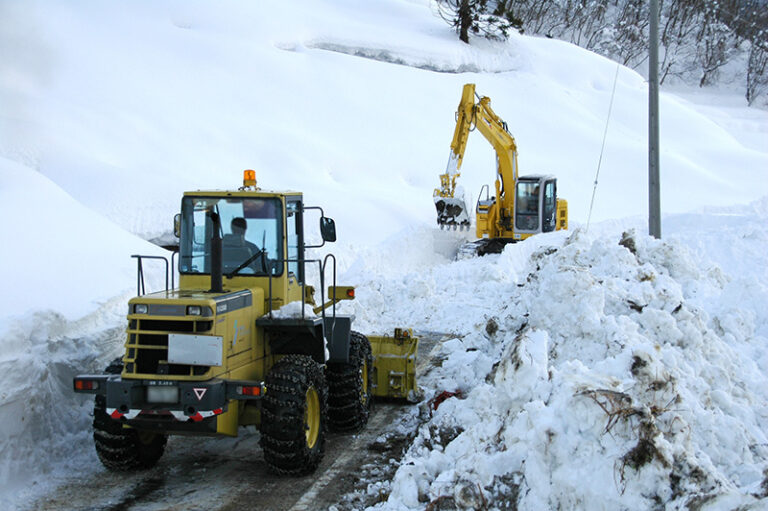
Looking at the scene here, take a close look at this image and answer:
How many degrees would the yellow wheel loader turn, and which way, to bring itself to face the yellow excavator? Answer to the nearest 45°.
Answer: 0° — it already faces it

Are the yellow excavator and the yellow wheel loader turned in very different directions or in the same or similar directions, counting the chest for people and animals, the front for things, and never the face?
very different directions

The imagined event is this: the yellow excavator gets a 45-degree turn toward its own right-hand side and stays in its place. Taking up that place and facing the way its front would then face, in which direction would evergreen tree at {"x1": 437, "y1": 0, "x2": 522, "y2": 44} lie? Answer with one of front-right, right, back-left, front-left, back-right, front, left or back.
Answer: right

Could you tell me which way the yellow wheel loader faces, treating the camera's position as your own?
facing away from the viewer and to the right of the viewer

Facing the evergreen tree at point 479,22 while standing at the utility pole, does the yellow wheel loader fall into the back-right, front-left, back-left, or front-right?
back-left

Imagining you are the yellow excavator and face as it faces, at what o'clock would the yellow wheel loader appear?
The yellow wheel loader is roughly at 11 o'clock from the yellow excavator.
